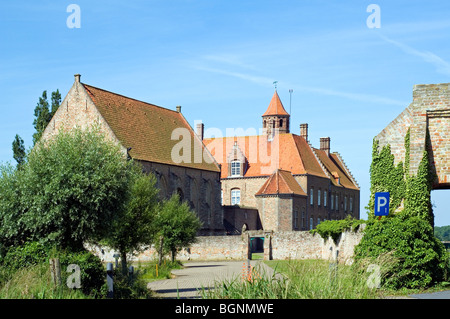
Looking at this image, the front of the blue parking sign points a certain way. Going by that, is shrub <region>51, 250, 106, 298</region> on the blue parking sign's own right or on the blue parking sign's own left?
on the blue parking sign's own right

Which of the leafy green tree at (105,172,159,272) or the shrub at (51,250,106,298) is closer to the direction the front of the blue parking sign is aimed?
the shrub

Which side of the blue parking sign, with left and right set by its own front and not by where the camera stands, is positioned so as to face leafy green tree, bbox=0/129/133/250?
right

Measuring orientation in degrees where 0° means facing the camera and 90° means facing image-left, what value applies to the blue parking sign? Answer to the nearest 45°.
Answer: approximately 0°

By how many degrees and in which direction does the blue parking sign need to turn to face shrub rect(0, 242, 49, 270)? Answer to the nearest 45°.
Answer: approximately 90° to its right
